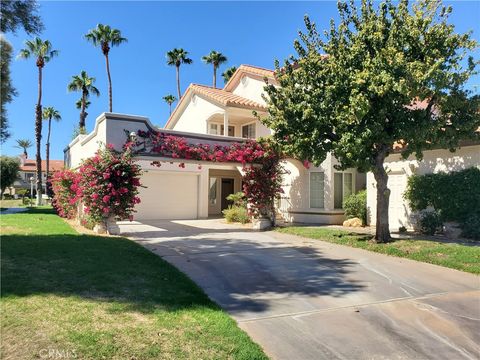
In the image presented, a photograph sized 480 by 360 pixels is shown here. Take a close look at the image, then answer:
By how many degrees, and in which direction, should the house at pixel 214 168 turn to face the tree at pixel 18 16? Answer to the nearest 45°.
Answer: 0° — it already faces it

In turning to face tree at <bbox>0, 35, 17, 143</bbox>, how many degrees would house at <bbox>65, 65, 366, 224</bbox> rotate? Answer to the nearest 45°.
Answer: approximately 45° to its right

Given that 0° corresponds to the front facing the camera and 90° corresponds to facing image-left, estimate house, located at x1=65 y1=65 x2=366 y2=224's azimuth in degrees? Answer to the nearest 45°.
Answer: approximately 0°

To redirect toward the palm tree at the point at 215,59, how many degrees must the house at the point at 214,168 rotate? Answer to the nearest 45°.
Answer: approximately 180°

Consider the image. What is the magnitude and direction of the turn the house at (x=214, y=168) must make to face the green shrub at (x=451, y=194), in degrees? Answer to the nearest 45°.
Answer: approximately 45° to its left

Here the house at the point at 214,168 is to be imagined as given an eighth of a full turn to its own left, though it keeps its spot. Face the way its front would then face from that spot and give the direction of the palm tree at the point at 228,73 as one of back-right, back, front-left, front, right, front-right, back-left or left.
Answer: back-left

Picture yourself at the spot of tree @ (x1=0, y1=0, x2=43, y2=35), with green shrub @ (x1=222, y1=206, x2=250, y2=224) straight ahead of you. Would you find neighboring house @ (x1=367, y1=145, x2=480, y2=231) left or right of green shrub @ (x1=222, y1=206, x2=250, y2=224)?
right
